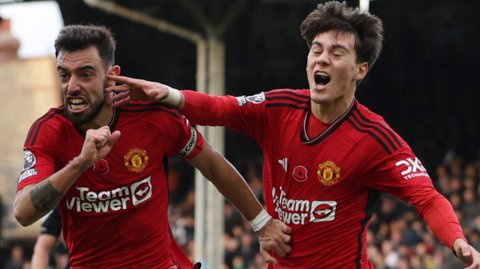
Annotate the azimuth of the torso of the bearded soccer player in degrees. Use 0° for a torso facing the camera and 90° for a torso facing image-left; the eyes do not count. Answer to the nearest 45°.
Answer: approximately 45°

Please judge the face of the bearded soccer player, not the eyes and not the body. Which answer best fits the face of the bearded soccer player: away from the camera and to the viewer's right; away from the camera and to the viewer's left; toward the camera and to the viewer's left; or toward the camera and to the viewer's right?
toward the camera and to the viewer's left
